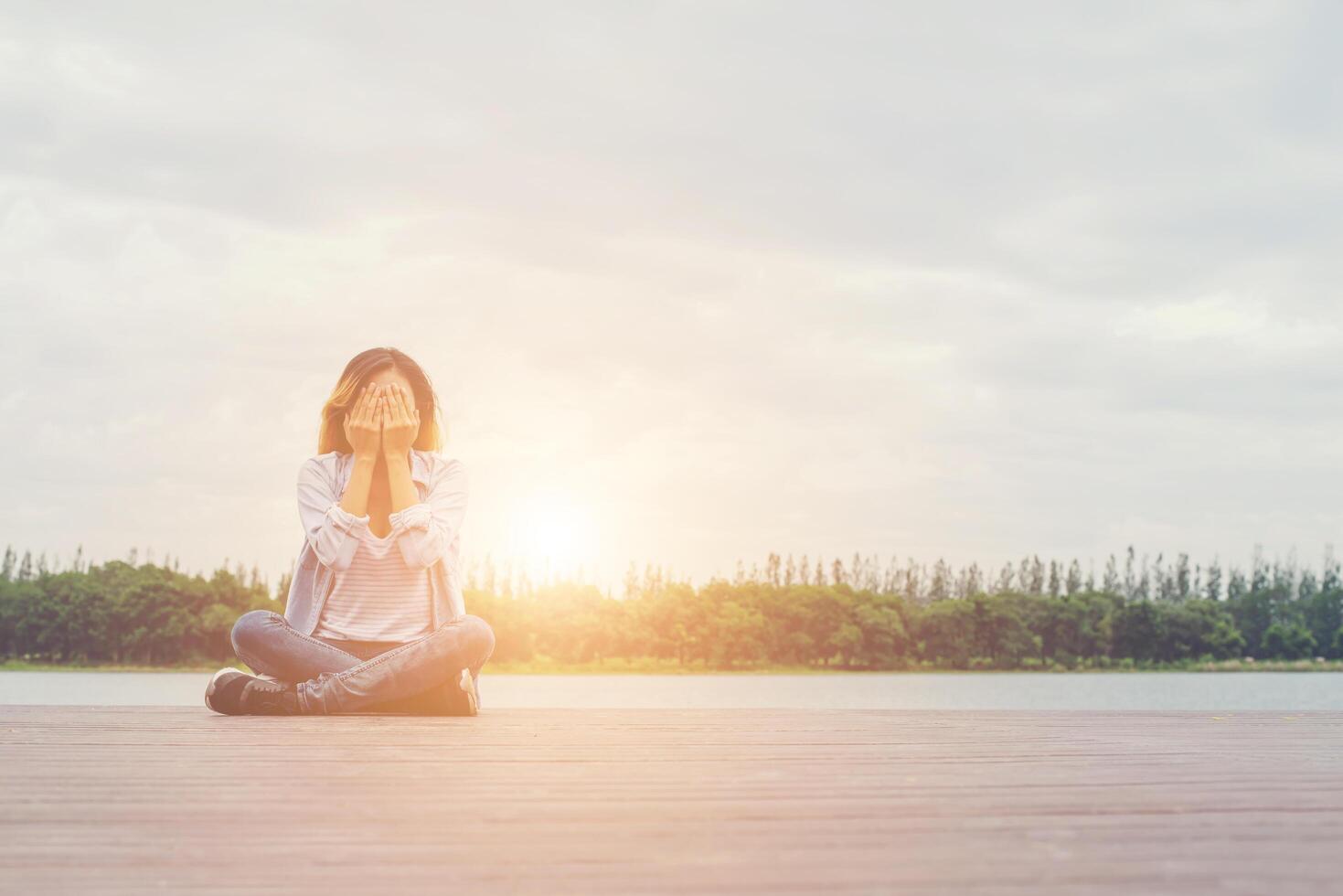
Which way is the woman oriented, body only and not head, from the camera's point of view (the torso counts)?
toward the camera
